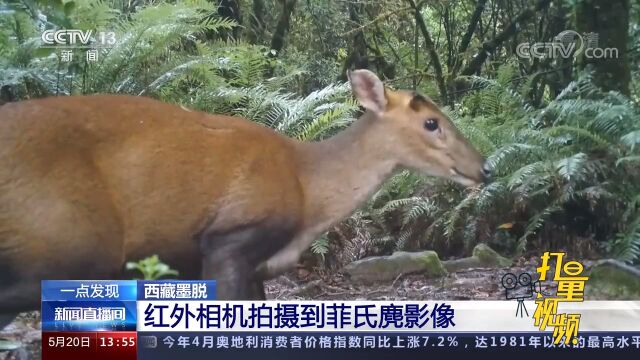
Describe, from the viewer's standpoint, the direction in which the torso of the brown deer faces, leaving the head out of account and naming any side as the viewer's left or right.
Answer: facing to the right of the viewer

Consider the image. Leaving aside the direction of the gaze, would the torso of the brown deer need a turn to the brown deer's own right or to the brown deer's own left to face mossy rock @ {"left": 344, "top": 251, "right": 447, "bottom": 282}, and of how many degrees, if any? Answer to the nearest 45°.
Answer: approximately 45° to the brown deer's own left

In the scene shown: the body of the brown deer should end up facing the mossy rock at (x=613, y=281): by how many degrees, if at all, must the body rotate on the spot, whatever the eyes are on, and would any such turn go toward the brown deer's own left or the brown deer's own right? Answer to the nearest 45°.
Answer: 0° — it already faces it

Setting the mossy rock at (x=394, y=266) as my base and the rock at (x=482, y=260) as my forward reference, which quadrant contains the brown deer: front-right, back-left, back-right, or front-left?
back-right

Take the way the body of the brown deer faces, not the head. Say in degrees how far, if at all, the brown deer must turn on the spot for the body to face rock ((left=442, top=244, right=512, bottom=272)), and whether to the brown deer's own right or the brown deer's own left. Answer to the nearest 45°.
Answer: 0° — it already faces it
